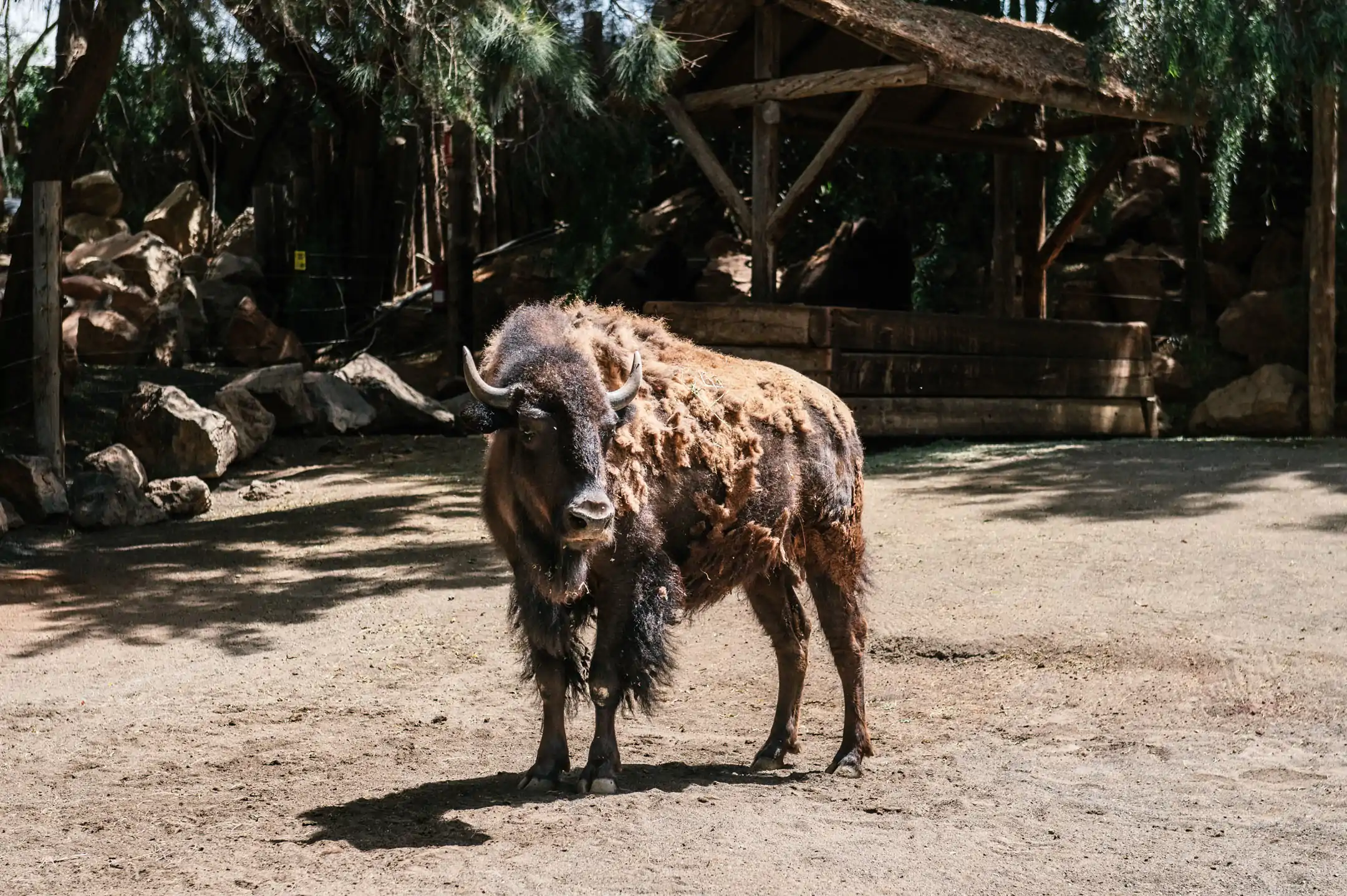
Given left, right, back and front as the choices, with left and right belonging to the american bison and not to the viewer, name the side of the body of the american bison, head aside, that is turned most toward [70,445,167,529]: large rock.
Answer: right

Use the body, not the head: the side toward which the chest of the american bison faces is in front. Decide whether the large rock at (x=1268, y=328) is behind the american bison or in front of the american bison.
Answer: behind

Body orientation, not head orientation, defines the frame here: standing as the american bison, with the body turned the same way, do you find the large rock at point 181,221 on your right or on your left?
on your right

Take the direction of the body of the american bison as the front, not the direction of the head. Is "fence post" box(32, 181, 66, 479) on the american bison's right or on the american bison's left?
on the american bison's right

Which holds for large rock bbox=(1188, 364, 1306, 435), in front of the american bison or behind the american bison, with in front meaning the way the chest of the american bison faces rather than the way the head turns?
behind

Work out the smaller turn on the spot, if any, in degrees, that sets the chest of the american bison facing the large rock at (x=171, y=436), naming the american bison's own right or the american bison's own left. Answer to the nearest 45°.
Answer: approximately 90° to the american bison's own right

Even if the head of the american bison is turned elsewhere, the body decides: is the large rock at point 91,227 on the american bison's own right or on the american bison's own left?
on the american bison's own right

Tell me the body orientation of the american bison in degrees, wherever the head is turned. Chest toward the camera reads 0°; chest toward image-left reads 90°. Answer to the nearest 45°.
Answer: approximately 45°

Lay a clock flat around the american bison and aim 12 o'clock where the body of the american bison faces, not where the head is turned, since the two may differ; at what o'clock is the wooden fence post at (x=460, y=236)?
The wooden fence post is roughly at 4 o'clock from the american bison.

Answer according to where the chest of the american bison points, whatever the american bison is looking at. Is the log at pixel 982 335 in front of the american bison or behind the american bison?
behind

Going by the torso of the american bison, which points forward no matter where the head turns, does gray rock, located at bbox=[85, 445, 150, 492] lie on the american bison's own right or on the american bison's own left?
on the american bison's own right

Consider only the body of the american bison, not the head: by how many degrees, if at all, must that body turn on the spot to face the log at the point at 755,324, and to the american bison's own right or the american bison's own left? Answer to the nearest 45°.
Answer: approximately 135° to the american bison's own right
